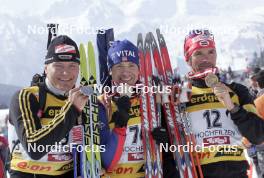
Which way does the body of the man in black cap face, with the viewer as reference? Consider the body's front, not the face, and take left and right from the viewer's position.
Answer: facing the viewer and to the right of the viewer
